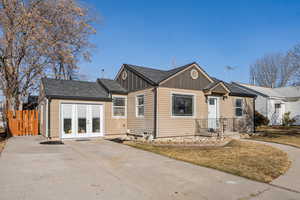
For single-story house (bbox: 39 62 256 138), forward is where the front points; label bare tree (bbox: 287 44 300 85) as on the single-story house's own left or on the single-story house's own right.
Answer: on the single-story house's own left

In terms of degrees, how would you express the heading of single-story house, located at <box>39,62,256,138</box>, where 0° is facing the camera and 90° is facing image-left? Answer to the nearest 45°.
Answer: approximately 315°

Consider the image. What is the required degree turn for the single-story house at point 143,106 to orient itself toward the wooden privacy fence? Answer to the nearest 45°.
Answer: approximately 135° to its right

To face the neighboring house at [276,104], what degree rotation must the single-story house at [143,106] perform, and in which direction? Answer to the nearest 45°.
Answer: approximately 90° to its left

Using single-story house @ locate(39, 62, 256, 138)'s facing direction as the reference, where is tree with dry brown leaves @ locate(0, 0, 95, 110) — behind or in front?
behind

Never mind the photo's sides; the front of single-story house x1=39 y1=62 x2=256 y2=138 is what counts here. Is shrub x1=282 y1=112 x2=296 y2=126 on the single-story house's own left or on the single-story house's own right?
on the single-story house's own left
